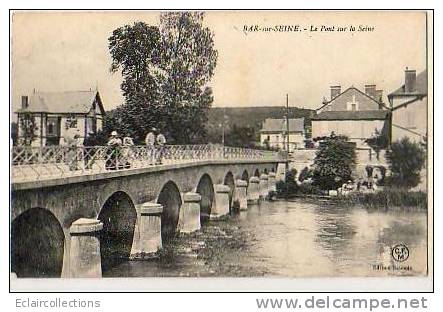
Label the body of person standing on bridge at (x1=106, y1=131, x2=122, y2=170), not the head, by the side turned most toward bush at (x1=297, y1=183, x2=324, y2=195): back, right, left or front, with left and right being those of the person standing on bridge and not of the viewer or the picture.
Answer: left

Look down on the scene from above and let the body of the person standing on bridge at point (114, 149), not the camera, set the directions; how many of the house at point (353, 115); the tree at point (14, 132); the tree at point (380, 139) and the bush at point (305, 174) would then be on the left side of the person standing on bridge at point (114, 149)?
3

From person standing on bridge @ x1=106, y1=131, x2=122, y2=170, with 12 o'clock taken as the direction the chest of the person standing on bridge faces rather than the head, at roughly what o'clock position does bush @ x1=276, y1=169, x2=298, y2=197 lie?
The bush is roughly at 7 o'clock from the person standing on bridge.

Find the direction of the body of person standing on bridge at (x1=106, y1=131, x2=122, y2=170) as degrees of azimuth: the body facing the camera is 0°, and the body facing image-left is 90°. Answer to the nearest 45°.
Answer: approximately 0°

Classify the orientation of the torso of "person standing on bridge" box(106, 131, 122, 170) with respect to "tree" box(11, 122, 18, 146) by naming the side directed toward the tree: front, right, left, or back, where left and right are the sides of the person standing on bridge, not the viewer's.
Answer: right
